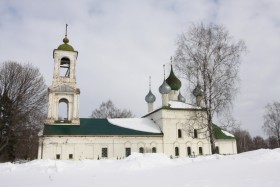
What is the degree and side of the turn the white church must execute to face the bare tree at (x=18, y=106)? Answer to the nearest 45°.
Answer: approximately 45° to its left

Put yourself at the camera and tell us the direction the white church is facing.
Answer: facing to the left of the viewer

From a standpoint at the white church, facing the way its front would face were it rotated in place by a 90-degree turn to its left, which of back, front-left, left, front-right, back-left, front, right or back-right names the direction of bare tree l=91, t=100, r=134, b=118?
back
